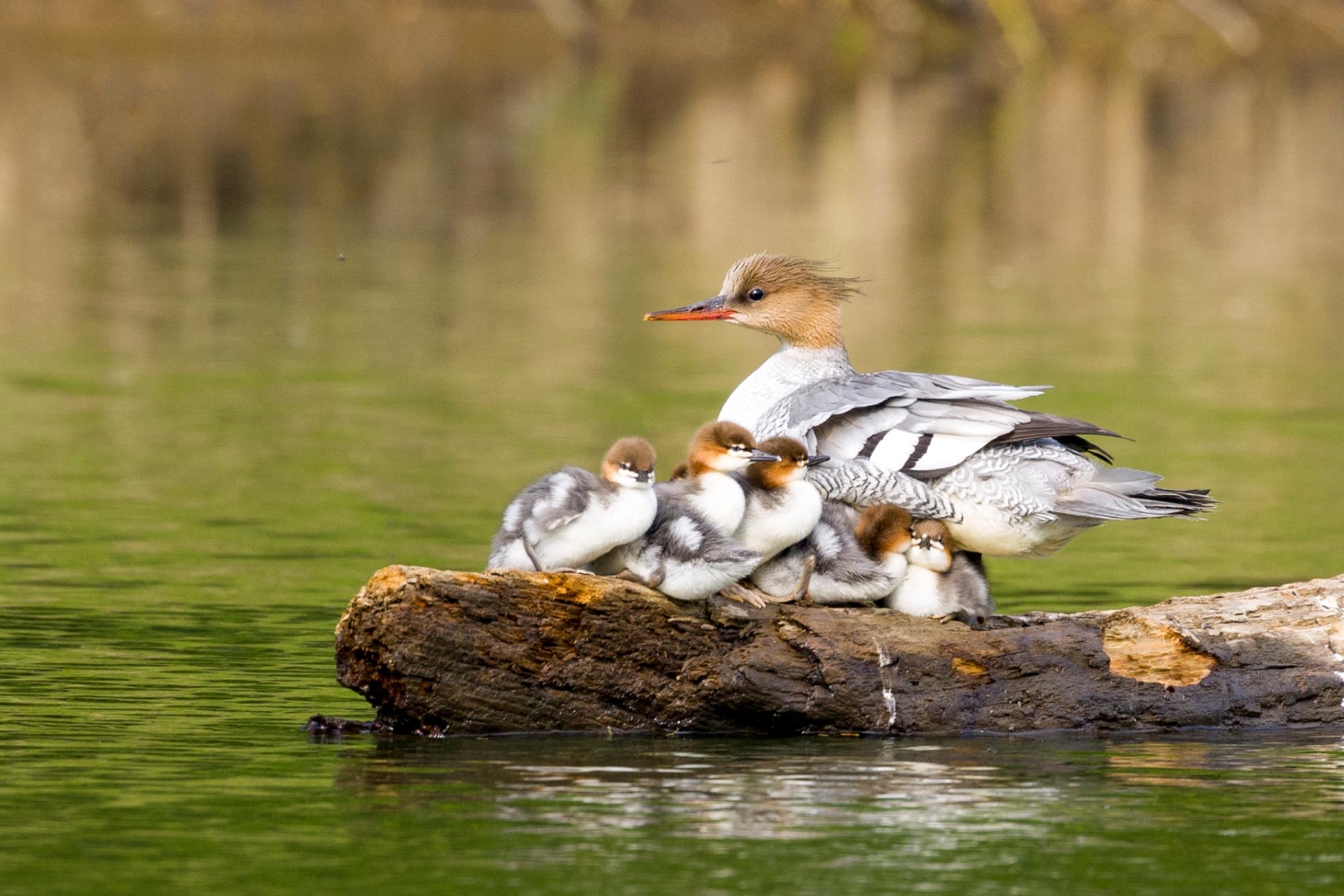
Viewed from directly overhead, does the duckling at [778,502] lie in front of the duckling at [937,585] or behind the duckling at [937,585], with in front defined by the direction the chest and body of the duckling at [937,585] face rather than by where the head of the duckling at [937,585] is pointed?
in front

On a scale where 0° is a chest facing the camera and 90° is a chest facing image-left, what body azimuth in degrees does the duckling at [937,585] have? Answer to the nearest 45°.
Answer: approximately 45°

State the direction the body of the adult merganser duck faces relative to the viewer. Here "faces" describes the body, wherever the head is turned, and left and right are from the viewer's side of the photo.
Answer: facing to the left of the viewer

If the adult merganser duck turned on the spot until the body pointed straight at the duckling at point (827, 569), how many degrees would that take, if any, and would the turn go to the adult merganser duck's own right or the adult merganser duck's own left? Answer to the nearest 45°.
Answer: approximately 45° to the adult merganser duck's own left

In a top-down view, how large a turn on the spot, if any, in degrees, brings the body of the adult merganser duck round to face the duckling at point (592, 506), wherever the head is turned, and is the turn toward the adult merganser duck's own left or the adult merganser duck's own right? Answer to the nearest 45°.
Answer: approximately 45° to the adult merganser duck's own left

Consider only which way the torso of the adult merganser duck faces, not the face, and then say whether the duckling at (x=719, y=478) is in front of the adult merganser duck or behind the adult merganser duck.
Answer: in front

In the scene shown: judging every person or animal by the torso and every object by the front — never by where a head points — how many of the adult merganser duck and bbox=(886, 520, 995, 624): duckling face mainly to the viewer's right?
0
